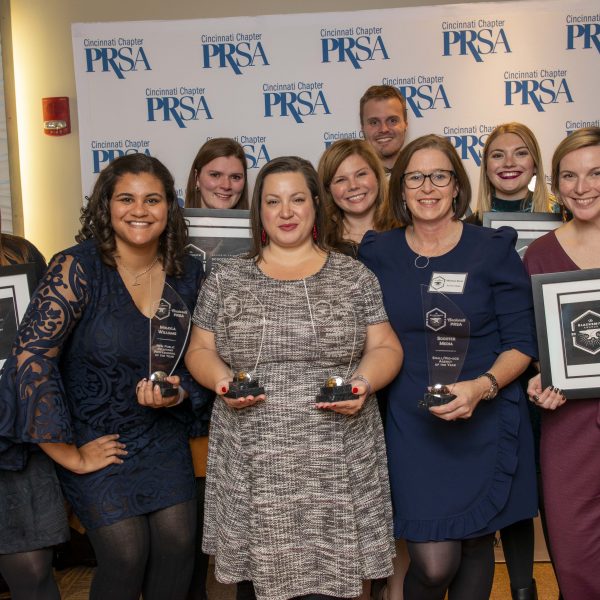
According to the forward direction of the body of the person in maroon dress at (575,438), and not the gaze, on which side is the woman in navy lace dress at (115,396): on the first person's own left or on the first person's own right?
on the first person's own right

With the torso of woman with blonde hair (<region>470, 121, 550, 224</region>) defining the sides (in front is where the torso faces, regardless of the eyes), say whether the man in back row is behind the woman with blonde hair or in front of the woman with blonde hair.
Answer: behind

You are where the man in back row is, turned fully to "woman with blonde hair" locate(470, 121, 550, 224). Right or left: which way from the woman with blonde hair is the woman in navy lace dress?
right

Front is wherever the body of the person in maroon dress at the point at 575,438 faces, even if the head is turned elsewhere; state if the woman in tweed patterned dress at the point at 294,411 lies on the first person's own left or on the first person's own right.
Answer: on the first person's own right

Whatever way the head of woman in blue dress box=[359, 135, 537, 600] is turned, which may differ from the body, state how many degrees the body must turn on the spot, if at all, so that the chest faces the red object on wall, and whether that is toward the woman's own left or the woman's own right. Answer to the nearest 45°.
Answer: approximately 135° to the woman's own right
